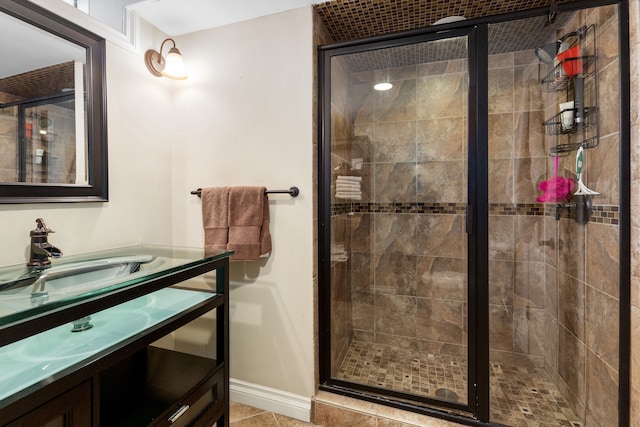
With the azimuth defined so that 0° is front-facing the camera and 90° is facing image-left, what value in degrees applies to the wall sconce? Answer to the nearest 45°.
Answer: approximately 315°

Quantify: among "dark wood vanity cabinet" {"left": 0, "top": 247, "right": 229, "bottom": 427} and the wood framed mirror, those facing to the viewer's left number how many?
0

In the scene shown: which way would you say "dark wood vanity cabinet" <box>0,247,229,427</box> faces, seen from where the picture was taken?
facing the viewer and to the right of the viewer

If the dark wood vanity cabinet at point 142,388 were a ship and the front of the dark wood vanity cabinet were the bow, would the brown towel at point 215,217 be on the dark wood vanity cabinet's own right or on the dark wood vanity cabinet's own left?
on the dark wood vanity cabinet's own left

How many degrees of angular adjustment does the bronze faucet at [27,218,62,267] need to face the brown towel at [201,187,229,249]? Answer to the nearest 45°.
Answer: approximately 45° to its left

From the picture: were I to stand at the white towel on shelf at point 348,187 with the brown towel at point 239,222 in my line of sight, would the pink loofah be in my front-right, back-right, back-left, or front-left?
back-left

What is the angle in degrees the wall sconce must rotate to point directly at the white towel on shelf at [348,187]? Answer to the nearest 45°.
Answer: approximately 45° to its left

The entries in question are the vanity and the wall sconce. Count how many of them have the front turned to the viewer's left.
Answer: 0
